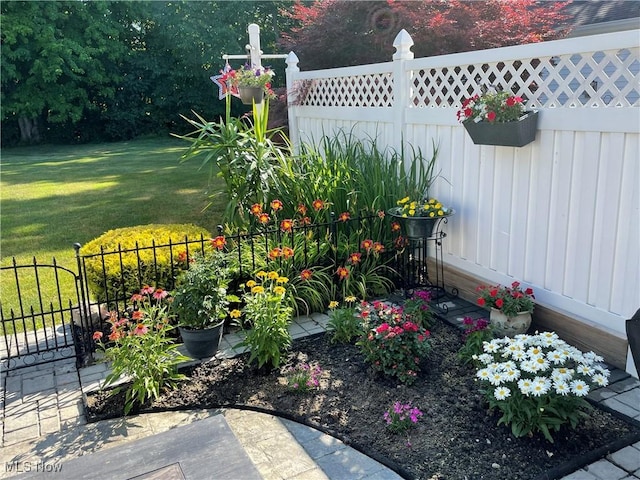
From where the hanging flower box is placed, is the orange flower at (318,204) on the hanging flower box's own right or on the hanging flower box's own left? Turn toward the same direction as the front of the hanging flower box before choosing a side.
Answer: on the hanging flower box's own right

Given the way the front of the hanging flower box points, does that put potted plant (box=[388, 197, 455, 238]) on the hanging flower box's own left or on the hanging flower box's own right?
on the hanging flower box's own right

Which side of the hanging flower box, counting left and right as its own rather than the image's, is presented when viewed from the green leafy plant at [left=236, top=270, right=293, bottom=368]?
front

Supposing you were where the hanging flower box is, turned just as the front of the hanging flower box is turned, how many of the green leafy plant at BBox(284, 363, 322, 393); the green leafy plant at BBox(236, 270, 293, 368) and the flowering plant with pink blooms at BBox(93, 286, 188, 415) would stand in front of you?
3

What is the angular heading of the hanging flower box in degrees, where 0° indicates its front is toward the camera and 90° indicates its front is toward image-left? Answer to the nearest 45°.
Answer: approximately 45°

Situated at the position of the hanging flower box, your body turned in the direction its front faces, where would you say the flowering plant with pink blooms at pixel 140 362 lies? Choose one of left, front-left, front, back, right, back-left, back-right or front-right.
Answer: front

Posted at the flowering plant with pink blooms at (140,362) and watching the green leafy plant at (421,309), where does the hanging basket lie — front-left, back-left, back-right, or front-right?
front-left

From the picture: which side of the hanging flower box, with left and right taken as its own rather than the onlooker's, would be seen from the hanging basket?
right

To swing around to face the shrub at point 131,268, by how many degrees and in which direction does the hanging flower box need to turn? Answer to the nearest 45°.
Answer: approximately 45° to its right

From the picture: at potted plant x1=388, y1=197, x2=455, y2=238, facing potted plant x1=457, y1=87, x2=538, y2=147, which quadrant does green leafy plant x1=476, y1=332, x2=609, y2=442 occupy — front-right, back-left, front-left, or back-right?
front-right

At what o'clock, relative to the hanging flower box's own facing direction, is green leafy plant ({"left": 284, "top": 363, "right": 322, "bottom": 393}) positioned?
The green leafy plant is roughly at 12 o'clock from the hanging flower box.

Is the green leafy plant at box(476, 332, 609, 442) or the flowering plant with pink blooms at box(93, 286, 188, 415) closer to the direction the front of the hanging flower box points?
the flowering plant with pink blooms

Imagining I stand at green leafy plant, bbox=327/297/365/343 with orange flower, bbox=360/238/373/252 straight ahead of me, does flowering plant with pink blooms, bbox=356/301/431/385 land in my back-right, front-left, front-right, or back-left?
back-right
